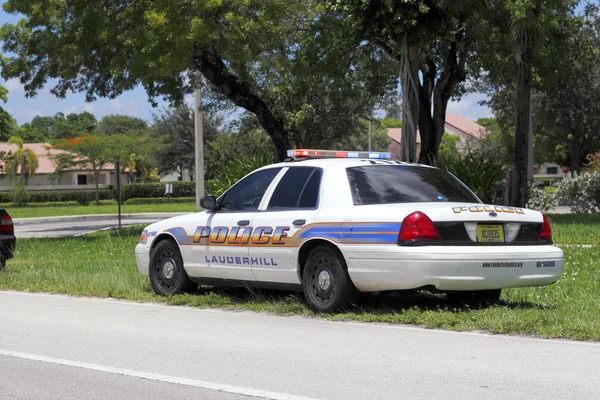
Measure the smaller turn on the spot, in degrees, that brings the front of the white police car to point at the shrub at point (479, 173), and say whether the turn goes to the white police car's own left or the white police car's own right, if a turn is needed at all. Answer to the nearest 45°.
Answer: approximately 45° to the white police car's own right

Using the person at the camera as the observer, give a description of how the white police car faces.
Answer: facing away from the viewer and to the left of the viewer

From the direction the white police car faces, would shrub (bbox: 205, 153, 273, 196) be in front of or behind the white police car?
in front

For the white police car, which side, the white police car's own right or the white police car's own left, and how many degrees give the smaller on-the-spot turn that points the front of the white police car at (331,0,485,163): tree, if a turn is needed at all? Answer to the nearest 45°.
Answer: approximately 45° to the white police car's own right

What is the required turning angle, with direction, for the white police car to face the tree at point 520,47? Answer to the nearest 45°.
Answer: approximately 45° to its right

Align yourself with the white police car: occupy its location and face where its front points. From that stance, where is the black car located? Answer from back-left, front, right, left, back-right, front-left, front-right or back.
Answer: front
